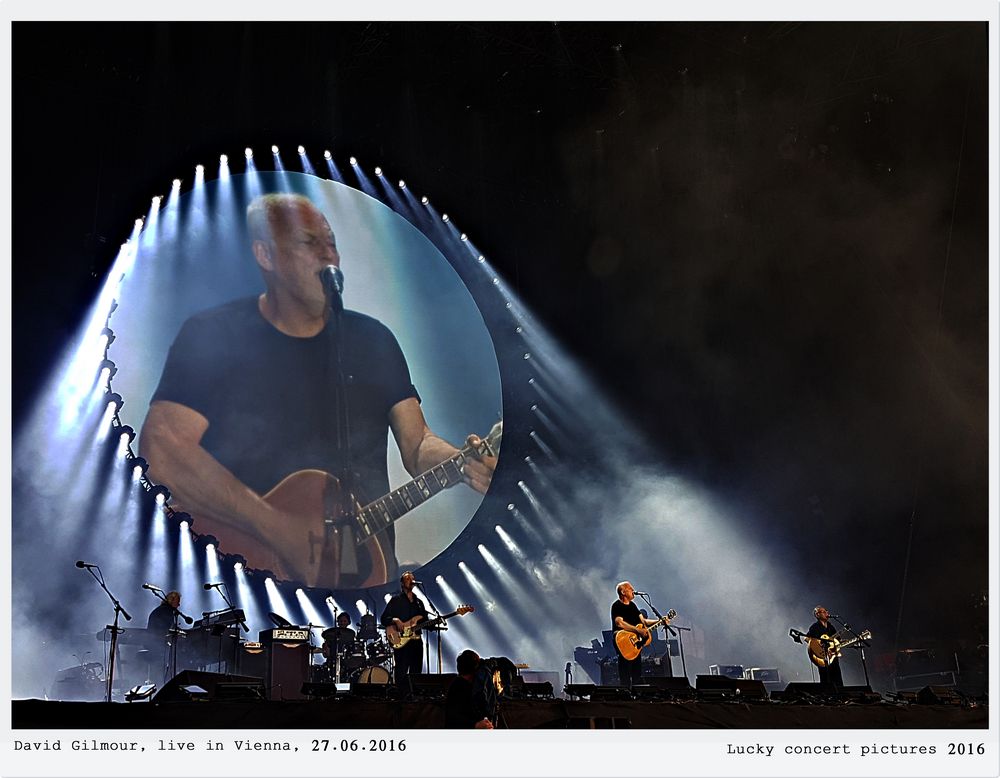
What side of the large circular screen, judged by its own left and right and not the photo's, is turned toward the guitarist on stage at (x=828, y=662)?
left

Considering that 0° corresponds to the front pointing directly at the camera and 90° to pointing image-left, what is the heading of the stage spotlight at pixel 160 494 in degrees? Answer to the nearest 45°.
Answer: approximately 0°

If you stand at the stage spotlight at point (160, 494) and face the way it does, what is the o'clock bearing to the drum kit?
The drum kit is roughly at 10 o'clock from the stage spotlight.

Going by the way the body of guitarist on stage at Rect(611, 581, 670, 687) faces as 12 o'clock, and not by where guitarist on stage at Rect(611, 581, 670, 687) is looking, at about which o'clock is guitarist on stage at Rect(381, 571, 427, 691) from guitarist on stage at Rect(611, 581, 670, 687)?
guitarist on stage at Rect(381, 571, 427, 691) is roughly at 4 o'clock from guitarist on stage at Rect(611, 581, 670, 687).

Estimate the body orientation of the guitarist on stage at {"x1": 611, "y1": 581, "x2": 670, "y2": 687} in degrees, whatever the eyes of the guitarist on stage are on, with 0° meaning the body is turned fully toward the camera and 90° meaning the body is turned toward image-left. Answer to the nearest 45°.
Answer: approximately 315°
